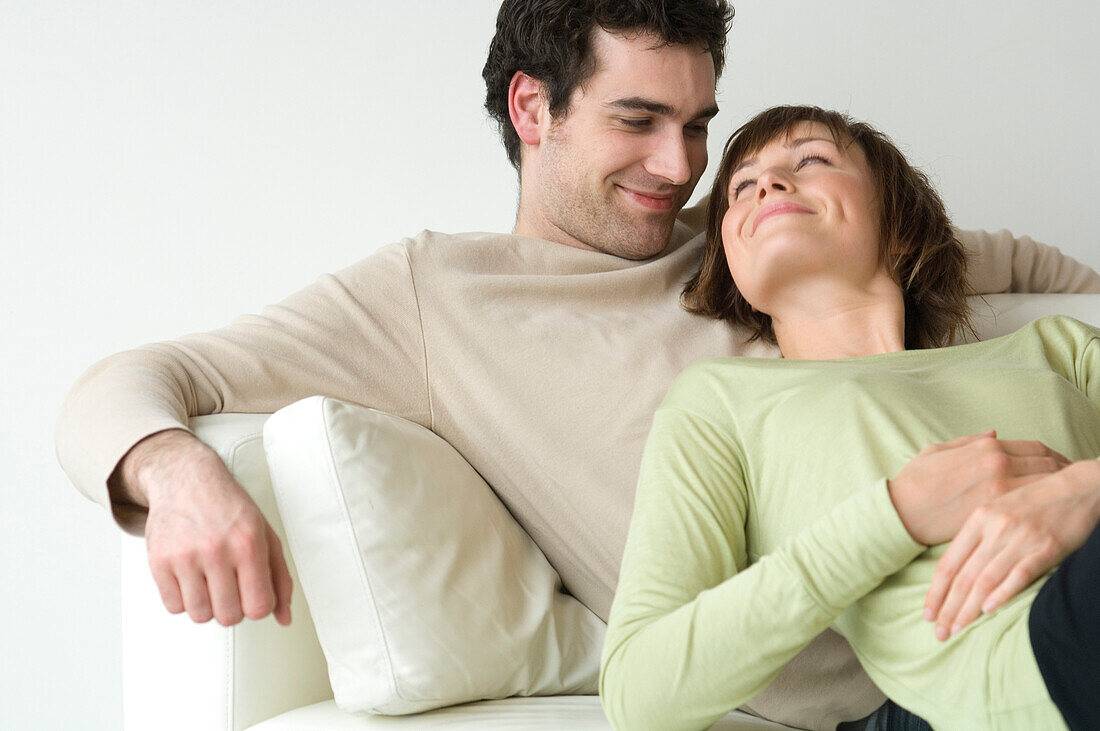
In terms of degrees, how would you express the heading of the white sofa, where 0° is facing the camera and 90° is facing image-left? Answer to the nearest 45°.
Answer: approximately 0°

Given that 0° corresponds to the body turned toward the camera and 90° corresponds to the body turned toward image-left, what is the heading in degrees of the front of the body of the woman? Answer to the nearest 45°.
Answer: approximately 0°

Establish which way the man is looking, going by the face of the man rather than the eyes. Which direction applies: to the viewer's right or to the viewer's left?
to the viewer's right
